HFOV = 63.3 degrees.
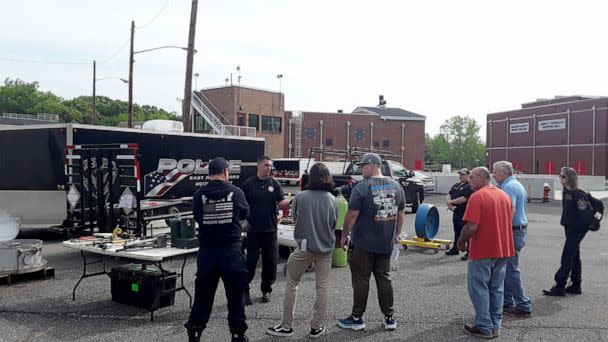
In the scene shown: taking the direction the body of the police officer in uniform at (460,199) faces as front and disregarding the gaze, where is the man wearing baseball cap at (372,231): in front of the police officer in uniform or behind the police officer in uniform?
in front

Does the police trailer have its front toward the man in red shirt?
no

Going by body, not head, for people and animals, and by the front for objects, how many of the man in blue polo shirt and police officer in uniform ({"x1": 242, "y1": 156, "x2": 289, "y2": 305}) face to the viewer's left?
1

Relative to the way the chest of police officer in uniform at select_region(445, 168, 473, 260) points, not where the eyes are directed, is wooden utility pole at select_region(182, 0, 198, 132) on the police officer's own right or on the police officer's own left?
on the police officer's own right

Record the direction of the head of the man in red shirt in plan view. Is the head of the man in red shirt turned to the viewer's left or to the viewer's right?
to the viewer's left

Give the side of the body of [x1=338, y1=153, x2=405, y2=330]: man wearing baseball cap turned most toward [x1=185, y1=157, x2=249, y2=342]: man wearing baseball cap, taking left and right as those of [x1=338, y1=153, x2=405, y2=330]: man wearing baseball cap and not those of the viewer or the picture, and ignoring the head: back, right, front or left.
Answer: left

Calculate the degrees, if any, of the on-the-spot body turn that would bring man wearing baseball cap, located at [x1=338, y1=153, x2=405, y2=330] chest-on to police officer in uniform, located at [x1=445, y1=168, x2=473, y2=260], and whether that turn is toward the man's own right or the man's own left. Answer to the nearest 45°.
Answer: approximately 45° to the man's own right

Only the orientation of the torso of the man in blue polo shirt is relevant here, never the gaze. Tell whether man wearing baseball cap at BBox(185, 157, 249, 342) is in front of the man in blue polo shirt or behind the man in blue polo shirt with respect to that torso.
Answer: in front

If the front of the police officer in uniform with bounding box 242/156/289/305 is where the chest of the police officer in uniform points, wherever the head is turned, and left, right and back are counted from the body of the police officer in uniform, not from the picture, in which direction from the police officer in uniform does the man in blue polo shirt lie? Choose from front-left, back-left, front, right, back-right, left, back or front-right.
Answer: front-left

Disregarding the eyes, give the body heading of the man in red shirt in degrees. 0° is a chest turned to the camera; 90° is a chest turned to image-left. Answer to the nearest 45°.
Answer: approximately 135°

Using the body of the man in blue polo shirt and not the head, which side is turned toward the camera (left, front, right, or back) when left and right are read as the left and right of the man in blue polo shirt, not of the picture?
left

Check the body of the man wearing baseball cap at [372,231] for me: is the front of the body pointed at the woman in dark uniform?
no

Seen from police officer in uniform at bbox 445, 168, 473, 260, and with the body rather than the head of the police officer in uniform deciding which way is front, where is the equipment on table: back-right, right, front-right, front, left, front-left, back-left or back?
front

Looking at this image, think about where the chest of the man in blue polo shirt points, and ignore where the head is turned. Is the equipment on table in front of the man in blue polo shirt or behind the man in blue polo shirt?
in front

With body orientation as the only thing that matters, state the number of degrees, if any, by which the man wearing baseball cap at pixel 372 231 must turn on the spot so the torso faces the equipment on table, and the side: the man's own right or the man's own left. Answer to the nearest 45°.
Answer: approximately 45° to the man's own left

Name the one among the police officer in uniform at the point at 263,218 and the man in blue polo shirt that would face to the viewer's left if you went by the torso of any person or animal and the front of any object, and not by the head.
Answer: the man in blue polo shirt
